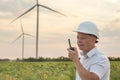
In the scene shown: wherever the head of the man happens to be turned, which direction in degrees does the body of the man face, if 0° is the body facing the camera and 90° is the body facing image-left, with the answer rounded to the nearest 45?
approximately 90°
